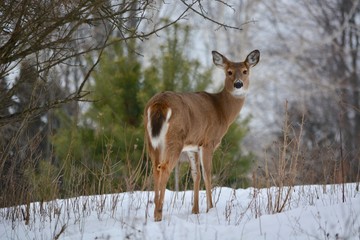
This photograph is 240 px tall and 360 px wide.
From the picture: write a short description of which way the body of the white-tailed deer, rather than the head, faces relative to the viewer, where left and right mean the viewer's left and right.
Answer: facing away from the viewer and to the right of the viewer
